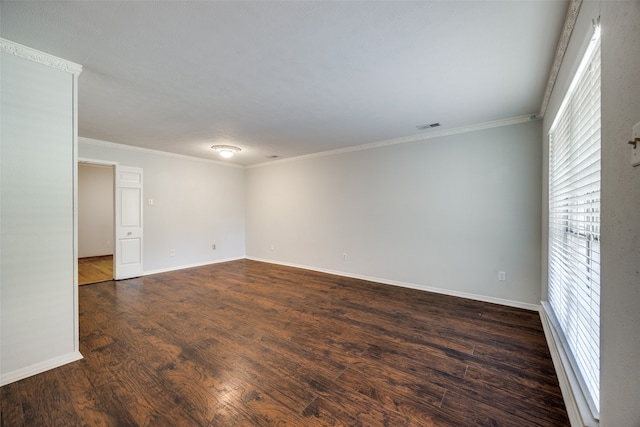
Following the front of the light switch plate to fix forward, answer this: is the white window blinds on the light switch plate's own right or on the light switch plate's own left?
on the light switch plate's own right

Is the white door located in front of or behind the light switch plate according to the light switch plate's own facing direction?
in front

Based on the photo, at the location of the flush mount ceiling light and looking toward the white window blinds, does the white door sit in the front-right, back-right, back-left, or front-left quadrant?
back-right

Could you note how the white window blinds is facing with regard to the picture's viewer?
facing to the left of the viewer

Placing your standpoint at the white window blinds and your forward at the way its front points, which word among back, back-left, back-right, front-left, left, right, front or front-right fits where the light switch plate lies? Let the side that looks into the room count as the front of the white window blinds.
left

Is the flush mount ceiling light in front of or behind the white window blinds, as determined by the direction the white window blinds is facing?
in front

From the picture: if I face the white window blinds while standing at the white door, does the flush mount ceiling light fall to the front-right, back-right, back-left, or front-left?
front-left

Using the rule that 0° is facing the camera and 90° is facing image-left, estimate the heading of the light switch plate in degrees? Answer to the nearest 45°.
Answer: approximately 90°

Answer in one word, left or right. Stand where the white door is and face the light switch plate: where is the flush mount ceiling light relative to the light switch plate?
left

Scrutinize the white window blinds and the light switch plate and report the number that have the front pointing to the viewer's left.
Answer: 2

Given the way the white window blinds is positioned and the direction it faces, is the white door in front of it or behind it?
in front
